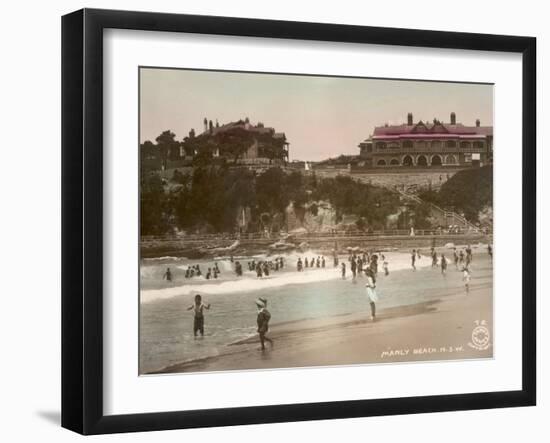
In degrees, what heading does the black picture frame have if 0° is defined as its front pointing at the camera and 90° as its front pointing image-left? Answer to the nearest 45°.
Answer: approximately 315°
